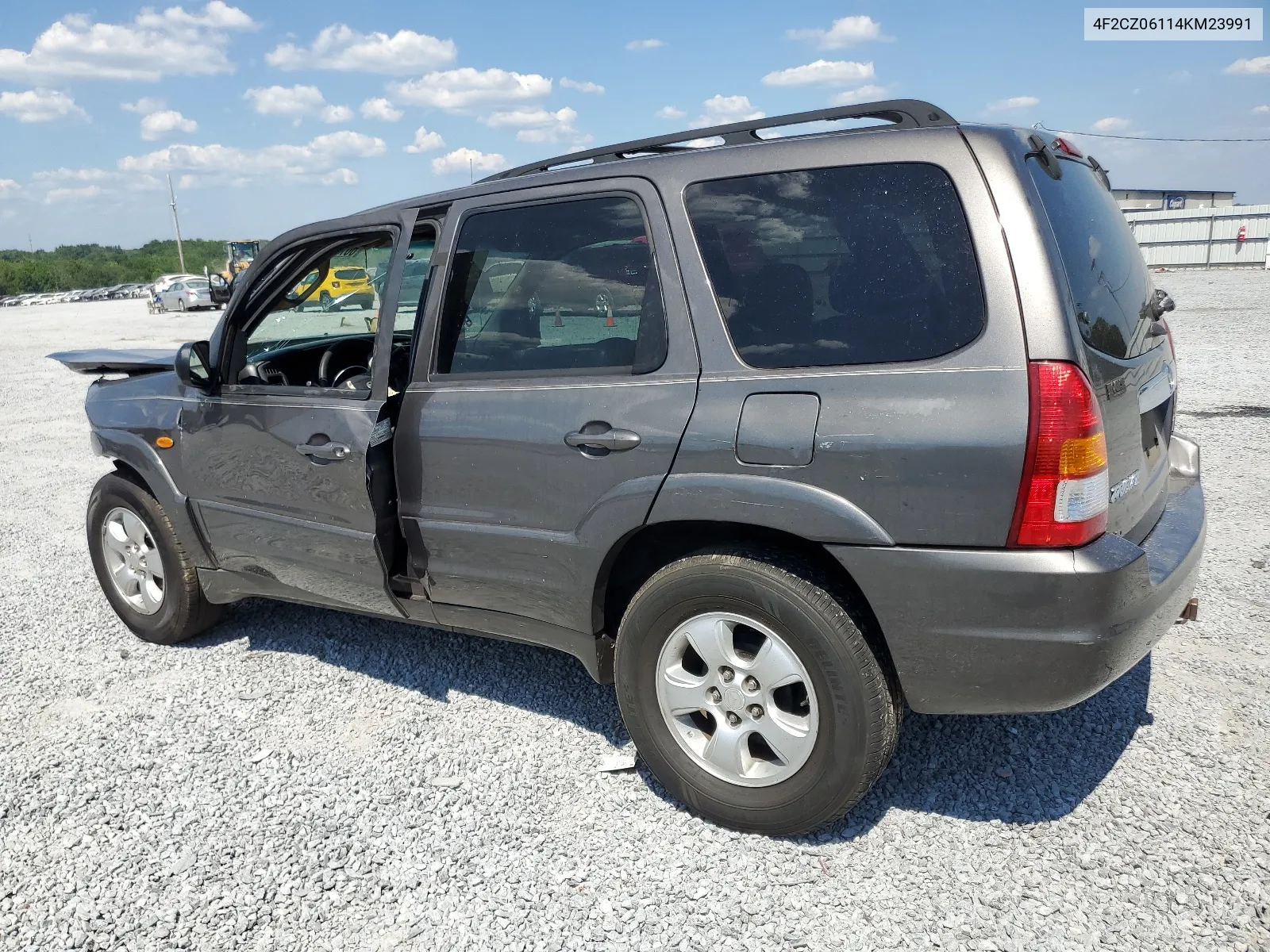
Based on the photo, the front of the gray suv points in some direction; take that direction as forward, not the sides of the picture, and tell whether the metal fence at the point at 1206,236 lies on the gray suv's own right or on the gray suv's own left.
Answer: on the gray suv's own right

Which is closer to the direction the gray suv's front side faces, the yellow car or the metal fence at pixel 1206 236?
the yellow car

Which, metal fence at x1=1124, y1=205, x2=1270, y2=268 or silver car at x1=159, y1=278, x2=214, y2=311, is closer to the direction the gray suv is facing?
the silver car

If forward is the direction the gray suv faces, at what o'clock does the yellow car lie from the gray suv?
The yellow car is roughly at 12 o'clock from the gray suv.

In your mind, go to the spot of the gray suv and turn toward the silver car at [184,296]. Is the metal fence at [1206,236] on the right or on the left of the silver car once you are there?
right

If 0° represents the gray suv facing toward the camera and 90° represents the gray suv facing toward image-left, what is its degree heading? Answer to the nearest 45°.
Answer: approximately 135°

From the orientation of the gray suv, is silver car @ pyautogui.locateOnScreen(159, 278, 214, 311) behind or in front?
in front
